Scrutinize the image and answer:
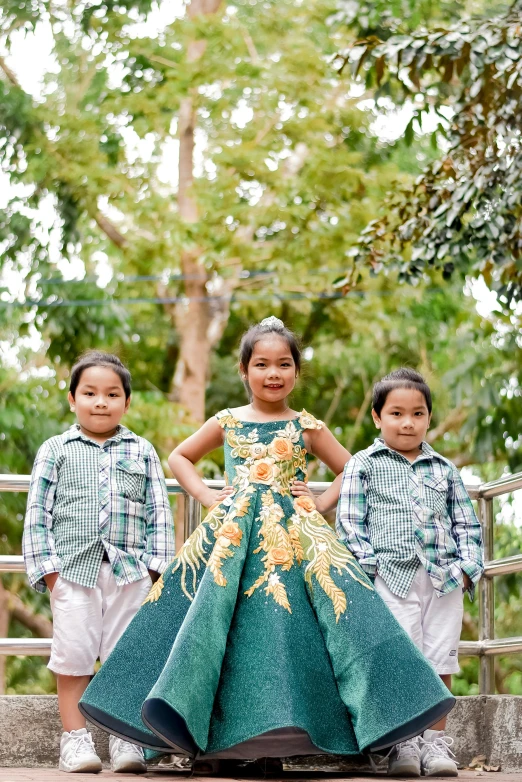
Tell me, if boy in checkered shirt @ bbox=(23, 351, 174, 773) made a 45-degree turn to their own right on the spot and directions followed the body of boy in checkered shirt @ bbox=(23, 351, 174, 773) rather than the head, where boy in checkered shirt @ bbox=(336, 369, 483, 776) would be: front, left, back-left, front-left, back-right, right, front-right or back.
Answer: back-left

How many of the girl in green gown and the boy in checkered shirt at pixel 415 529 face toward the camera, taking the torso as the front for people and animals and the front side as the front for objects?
2

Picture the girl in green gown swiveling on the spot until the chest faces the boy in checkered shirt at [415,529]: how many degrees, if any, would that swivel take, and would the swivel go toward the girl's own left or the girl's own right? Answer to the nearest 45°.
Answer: approximately 135° to the girl's own left

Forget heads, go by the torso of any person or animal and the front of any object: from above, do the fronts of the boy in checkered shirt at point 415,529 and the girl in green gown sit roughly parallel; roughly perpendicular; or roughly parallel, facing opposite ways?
roughly parallel

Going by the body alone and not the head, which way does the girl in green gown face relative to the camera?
toward the camera

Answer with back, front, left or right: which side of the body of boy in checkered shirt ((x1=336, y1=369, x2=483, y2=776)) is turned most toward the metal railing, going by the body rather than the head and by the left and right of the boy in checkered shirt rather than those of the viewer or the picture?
back

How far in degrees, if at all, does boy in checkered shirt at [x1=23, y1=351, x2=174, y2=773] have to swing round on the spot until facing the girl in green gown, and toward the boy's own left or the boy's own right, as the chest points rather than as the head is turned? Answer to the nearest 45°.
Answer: approximately 45° to the boy's own left

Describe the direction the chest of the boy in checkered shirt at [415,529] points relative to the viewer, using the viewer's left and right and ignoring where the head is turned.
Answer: facing the viewer
